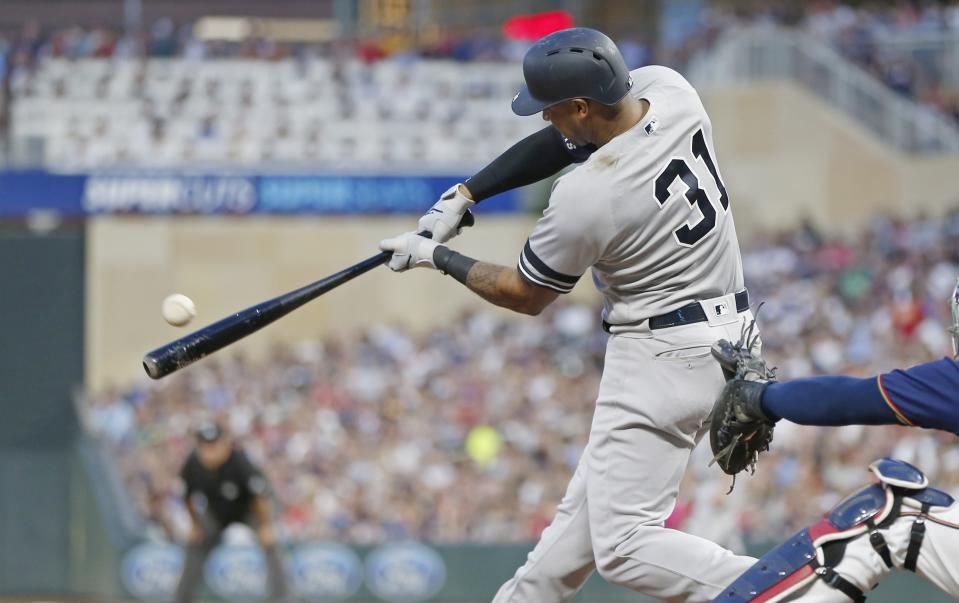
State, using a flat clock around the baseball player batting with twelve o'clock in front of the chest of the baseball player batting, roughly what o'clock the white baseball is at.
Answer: The white baseball is roughly at 11 o'clock from the baseball player batting.

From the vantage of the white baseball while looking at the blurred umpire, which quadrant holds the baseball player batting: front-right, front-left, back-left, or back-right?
back-right

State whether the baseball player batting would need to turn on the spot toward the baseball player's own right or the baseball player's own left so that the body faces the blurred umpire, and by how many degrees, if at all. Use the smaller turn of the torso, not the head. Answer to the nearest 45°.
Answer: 0° — they already face them

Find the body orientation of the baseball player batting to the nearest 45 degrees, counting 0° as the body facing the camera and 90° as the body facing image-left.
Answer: approximately 135°
